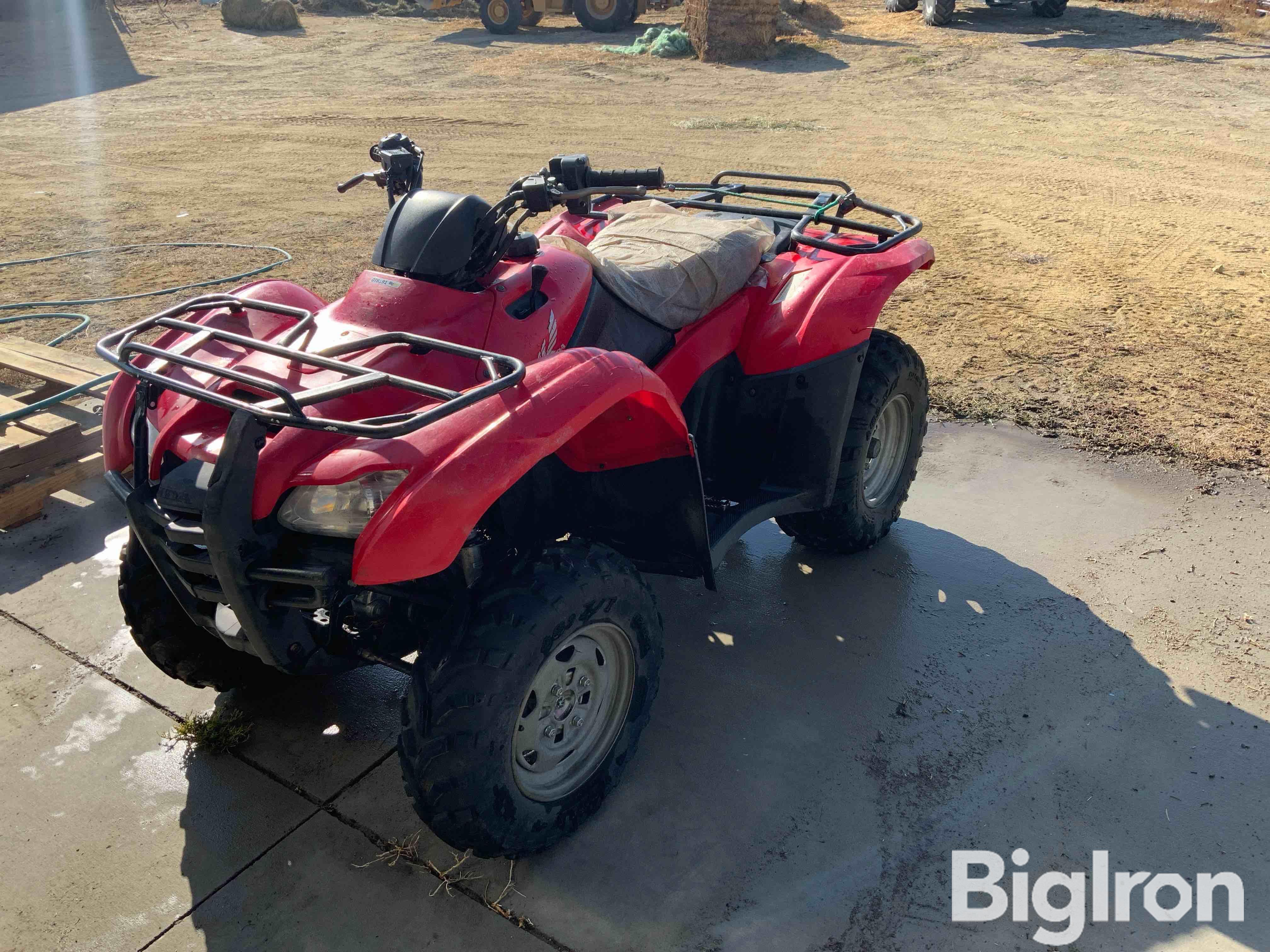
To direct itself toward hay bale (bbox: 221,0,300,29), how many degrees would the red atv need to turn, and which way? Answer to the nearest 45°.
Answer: approximately 135° to its right

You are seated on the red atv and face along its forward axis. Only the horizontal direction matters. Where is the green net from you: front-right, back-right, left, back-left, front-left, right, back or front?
back-right

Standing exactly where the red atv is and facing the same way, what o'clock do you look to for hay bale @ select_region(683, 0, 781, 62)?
The hay bale is roughly at 5 o'clock from the red atv.

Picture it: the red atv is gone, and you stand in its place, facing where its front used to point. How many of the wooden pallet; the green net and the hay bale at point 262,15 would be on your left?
0

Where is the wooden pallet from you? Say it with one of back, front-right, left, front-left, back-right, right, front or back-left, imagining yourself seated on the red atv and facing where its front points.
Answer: right

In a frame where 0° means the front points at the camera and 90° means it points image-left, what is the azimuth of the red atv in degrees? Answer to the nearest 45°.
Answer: approximately 45°

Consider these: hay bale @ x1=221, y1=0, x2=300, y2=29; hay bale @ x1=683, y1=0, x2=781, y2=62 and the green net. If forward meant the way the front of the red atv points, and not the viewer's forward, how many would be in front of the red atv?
0
